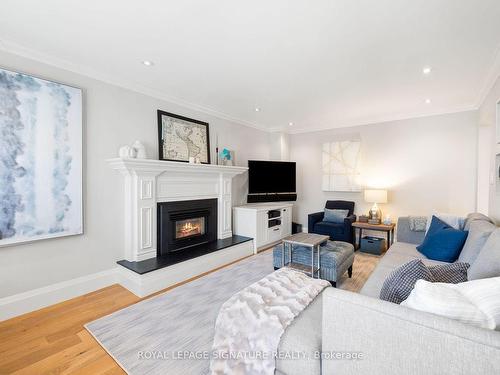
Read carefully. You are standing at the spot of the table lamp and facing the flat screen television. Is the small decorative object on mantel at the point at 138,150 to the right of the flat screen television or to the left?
left

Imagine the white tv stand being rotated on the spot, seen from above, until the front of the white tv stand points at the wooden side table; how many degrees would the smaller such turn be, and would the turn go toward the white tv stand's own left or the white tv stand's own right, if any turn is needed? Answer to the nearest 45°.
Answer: approximately 45° to the white tv stand's own left

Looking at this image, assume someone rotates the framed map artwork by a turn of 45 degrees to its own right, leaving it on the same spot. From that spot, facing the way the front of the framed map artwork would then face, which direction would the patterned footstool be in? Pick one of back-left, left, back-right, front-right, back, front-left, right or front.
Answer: front-left

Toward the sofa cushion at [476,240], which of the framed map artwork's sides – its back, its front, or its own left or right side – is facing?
front

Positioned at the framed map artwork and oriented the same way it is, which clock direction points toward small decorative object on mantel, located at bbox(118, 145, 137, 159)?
The small decorative object on mantel is roughly at 3 o'clock from the framed map artwork.

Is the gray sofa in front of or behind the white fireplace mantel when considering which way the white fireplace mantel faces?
in front

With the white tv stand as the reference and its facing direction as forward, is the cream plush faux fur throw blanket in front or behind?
in front

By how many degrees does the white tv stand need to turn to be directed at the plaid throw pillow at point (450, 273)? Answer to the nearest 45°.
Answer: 0° — it already faces it

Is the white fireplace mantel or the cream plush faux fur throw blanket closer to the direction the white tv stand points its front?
the cream plush faux fur throw blanket

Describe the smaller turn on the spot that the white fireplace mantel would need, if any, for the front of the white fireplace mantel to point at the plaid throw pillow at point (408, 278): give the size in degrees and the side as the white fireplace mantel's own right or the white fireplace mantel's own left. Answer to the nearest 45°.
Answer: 0° — it already faces it

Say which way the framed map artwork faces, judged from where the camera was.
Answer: facing the viewer and to the right of the viewer

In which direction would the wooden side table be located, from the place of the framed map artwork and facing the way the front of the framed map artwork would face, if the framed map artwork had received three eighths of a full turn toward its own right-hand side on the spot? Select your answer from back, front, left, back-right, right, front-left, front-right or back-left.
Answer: back

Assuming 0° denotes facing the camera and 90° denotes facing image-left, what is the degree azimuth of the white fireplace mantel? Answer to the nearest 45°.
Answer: approximately 315°

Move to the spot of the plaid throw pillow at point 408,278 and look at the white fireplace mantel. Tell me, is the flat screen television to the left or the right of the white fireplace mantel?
right

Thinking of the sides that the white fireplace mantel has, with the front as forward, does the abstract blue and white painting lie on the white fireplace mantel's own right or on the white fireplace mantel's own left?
on the white fireplace mantel's own right
